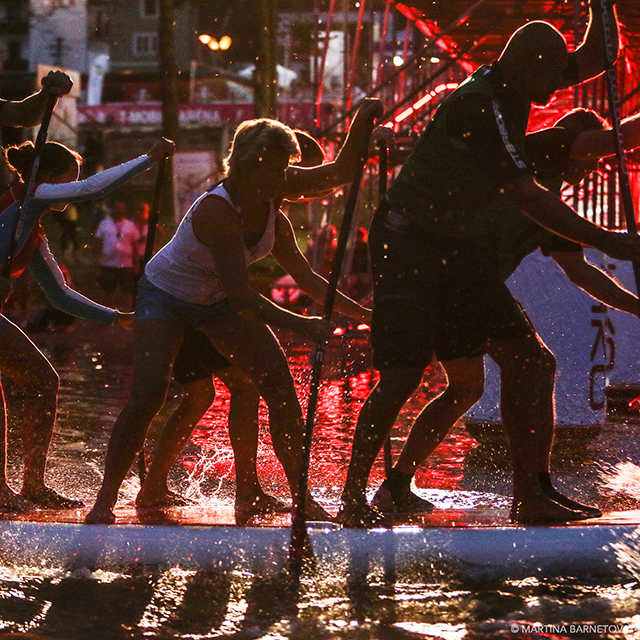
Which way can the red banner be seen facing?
toward the camera

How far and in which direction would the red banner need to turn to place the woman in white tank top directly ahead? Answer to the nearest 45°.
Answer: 0° — it already faces them
